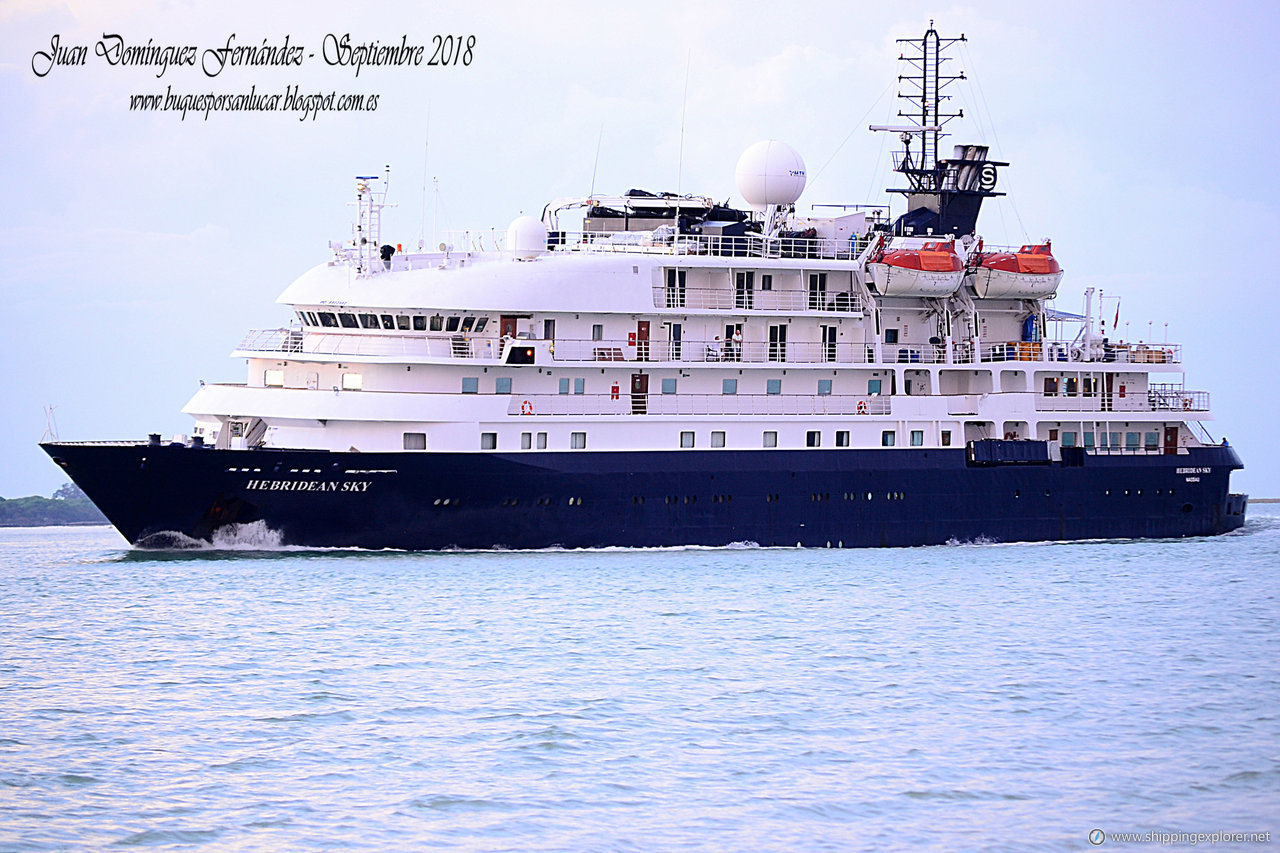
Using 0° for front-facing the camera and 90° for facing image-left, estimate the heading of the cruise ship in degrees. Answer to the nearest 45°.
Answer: approximately 90°
